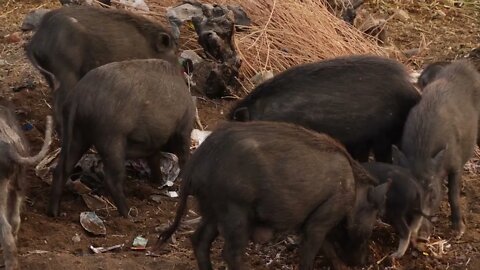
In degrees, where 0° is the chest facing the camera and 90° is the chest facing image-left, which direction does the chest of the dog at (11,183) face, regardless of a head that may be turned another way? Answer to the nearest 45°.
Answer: approximately 90°

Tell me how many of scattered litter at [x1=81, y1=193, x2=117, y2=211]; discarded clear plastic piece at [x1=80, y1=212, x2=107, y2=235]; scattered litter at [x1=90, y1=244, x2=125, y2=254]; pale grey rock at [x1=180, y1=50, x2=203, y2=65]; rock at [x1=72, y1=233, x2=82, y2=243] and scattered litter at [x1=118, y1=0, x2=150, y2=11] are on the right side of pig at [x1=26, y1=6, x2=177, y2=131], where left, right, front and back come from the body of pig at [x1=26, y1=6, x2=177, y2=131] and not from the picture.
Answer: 4

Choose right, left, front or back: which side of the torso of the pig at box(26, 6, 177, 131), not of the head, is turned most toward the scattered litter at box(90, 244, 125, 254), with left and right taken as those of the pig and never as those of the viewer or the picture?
right

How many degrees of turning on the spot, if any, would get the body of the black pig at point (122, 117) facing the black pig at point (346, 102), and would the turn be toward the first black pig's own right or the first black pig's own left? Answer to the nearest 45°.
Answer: approximately 45° to the first black pig's own right

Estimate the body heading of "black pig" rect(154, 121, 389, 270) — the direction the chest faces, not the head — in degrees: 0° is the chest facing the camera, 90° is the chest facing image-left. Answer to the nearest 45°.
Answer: approximately 270°

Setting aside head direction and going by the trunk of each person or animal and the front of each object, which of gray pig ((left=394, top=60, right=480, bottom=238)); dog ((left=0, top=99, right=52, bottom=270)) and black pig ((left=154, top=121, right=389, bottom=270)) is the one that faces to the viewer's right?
black pig ((left=154, top=121, right=389, bottom=270))

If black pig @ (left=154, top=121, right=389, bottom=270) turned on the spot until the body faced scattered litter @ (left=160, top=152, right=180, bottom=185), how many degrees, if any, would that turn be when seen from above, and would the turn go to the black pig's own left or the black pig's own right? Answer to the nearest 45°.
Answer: approximately 135° to the black pig's own left

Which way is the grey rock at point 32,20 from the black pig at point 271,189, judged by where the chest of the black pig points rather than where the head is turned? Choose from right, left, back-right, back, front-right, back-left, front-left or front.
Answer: back-left
